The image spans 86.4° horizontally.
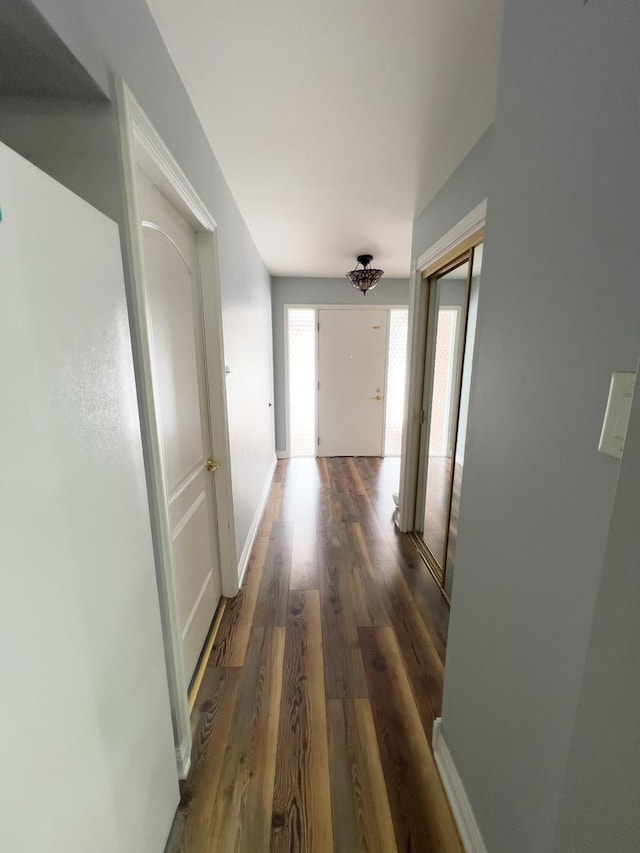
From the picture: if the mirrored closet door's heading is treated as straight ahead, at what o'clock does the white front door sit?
The white front door is roughly at 2 o'clock from the mirrored closet door.

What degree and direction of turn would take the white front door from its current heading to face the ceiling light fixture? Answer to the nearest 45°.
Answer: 0° — it already faces it

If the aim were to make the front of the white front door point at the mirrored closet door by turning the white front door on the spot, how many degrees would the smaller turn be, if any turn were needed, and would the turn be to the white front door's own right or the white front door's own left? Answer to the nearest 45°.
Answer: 0° — it already faces it

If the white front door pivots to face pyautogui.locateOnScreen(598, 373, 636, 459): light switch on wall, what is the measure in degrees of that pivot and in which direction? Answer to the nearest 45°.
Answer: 0° — it already faces it

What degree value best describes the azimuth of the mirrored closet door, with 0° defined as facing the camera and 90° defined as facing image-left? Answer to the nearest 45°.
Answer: approximately 90°

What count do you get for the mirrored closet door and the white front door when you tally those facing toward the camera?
1

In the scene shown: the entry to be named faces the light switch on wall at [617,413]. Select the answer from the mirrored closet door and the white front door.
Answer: the white front door

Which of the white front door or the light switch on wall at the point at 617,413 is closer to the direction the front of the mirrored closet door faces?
the white front door

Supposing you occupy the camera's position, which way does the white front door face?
facing the viewer

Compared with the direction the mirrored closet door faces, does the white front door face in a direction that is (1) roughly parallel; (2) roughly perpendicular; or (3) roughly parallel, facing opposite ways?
roughly perpendicular

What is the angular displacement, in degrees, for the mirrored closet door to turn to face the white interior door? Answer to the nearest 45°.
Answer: approximately 45° to its left

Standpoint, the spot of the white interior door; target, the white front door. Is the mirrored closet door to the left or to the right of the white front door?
right

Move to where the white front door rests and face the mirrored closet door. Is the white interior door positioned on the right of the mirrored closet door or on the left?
right
